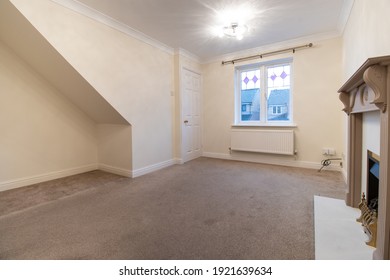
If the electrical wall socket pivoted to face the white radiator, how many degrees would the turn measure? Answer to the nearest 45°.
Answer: approximately 90° to its right

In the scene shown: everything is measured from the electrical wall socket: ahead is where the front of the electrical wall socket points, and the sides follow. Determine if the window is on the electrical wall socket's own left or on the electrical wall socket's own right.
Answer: on the electrical wall socket's own right

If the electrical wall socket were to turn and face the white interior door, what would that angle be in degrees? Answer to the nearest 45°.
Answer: approximately 90° to its right

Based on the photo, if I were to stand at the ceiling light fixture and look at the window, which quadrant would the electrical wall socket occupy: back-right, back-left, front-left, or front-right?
front-right

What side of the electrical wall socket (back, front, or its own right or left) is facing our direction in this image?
front

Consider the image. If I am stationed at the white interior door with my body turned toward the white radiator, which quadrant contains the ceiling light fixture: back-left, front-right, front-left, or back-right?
front-right
